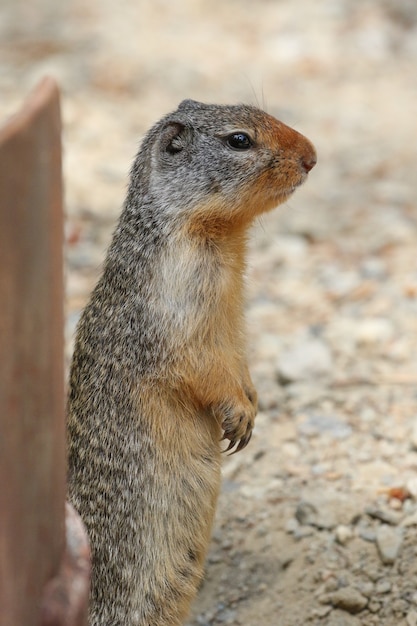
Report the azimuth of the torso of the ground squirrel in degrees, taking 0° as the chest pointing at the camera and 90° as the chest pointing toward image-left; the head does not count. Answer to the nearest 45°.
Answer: approximately 270°

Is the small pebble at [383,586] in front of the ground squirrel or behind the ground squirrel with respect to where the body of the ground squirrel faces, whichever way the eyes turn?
in front

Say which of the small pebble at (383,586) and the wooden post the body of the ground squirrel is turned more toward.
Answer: the small pebble

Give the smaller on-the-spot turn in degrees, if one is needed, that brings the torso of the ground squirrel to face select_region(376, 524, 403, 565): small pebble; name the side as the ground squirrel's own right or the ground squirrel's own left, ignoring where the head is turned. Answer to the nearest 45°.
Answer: approximately 45° to the ground squirrel's own left

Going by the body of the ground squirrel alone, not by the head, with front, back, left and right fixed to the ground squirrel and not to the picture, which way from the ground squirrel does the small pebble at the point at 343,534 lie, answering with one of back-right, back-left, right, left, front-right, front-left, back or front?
front-left
